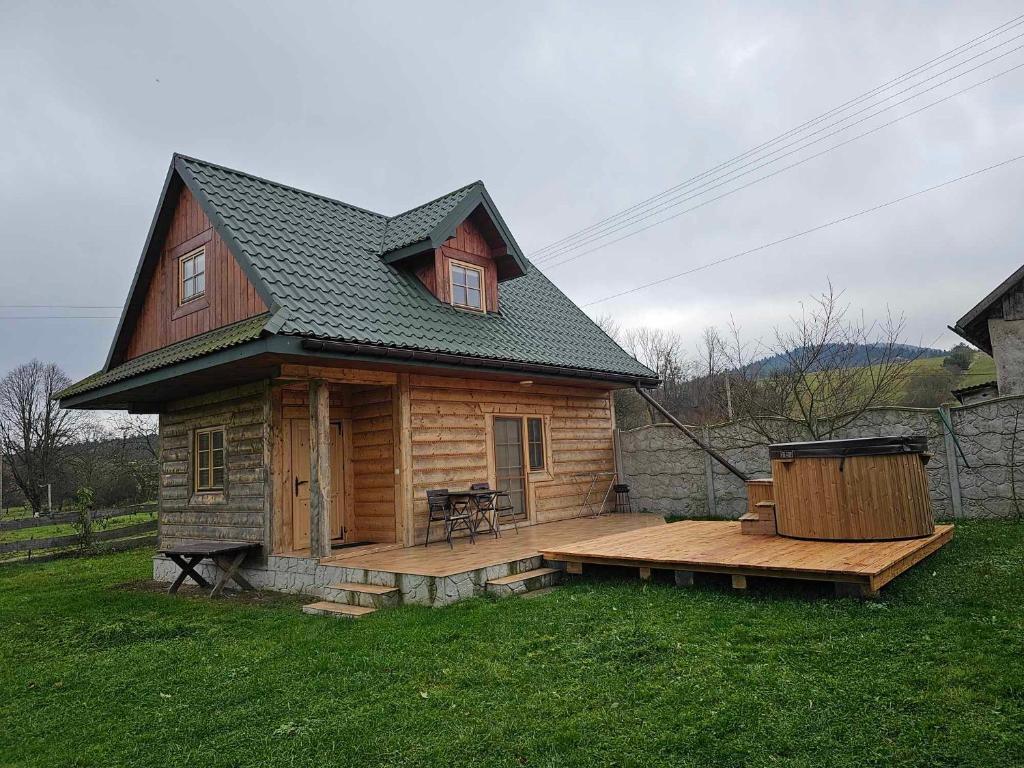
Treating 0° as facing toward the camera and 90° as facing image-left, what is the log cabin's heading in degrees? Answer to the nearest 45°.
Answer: approximately 315°

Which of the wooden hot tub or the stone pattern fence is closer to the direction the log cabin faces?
the wooden hot tub

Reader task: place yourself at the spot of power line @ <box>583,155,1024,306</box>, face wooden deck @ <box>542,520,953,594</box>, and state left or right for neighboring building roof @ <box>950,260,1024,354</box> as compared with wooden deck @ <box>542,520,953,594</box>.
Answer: left

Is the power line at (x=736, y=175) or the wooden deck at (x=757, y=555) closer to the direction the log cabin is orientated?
the wooden deck

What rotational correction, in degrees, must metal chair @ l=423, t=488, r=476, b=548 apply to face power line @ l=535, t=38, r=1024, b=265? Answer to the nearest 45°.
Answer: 0° — it already faces it

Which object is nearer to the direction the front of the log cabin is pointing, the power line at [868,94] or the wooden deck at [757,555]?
the wooden deck

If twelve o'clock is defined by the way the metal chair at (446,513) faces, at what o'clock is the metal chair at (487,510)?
the metal chair at (487,510) is roughly at 12 o'clock from the metal chair at (446,513).

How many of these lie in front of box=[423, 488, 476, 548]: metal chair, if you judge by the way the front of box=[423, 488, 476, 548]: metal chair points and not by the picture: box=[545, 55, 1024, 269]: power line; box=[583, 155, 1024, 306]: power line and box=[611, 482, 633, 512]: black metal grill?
3

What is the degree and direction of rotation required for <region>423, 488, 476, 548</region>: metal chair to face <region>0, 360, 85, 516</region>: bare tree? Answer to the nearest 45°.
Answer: approximately 90° to its left

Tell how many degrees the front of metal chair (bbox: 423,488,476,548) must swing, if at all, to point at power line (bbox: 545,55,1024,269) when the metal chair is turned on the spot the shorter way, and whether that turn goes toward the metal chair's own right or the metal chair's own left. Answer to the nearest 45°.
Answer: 0° — it already faces it

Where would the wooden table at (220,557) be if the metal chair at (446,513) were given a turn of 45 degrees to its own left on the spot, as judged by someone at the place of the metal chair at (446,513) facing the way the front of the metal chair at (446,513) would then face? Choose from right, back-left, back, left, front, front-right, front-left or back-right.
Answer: left

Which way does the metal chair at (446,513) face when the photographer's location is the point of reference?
facing away from the viewer and to the right of the viewer
